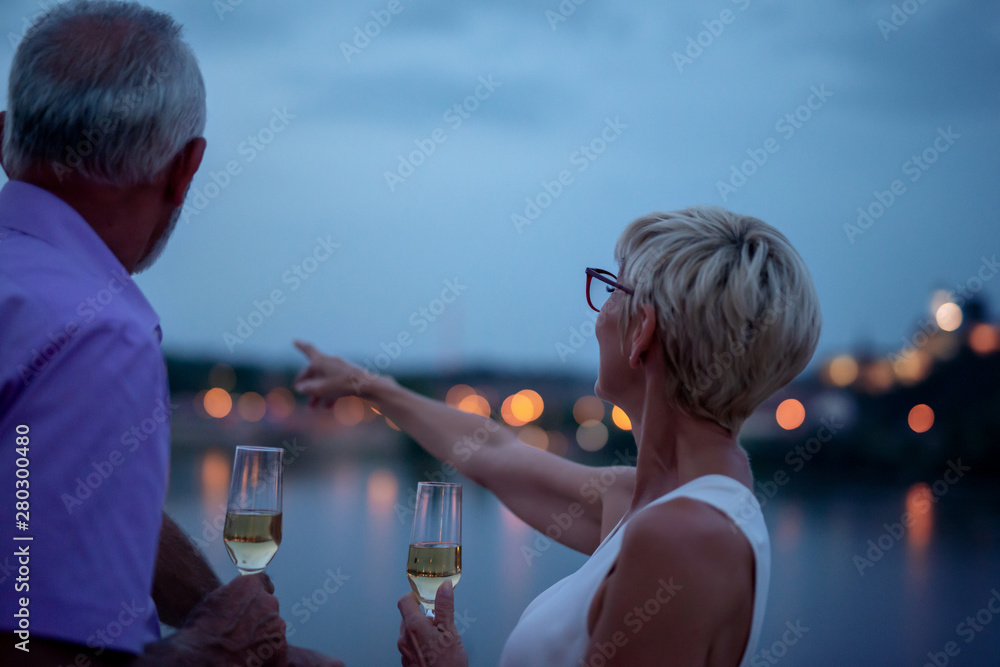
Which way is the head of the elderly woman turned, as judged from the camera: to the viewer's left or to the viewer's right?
to the viewer's left

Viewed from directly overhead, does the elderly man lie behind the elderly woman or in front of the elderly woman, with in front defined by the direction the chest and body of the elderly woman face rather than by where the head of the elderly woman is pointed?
in front

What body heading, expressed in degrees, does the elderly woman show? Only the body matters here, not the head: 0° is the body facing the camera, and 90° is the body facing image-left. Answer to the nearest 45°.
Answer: approximately 90°

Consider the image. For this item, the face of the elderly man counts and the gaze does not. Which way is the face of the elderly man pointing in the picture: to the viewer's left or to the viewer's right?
to the viewer's right

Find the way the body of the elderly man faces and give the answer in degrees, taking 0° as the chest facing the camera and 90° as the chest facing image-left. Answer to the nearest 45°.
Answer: approximately 225°

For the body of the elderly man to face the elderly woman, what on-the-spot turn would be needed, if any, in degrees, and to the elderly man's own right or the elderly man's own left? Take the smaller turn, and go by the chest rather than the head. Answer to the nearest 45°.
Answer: approximately 45° to the elderly man's own right
